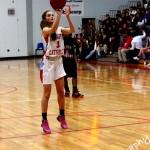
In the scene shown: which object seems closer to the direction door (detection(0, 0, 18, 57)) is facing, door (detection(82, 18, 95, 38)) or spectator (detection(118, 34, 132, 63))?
the spectator

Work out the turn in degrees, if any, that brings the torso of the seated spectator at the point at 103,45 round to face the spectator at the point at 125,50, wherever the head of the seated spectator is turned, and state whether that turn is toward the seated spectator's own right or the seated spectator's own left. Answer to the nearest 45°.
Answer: approximately 90° to the seated spectator's own left

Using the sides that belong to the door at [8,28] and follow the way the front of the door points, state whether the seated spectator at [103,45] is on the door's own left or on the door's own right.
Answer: on the door's own left

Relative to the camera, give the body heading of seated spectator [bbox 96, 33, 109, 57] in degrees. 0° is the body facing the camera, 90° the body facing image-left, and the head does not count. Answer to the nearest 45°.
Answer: approximately 45°

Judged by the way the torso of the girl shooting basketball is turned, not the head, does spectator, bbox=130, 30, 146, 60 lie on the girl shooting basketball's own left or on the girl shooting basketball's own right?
on the girl shooting basketball's own left

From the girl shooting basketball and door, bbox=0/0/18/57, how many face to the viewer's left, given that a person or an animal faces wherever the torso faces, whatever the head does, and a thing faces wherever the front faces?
0

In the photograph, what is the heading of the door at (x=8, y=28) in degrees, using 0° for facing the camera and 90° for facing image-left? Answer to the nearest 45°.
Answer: approximately 0°

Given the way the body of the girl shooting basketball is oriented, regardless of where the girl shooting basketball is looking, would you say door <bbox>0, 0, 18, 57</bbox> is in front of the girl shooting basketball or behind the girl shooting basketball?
behind
